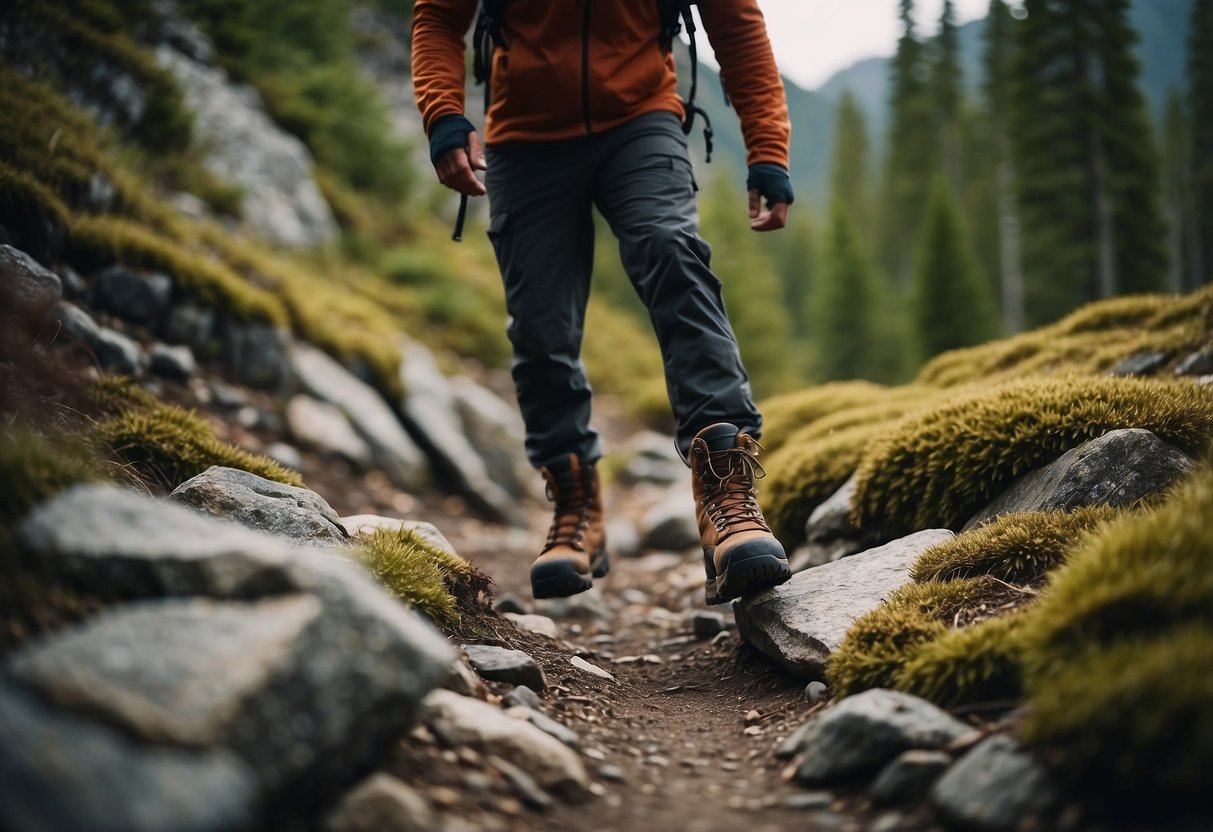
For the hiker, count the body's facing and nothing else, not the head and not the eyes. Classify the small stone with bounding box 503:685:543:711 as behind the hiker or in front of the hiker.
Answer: in front

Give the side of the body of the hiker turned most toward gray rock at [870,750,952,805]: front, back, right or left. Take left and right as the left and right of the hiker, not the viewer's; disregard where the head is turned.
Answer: front

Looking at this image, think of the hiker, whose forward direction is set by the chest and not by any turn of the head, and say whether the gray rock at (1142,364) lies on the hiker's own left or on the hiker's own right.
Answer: on the hiker's own left

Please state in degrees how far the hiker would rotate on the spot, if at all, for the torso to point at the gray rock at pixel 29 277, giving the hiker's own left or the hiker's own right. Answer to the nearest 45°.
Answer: approximately 90° to the hiker's own right

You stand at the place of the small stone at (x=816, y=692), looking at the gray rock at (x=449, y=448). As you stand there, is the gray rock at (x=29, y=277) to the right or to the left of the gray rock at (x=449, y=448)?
left

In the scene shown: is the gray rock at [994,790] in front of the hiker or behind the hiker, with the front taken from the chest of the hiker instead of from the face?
in front

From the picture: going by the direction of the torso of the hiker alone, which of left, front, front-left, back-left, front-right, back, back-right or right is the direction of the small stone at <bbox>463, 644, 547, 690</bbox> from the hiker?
front

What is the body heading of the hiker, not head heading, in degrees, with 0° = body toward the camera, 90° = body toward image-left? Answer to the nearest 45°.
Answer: approximately 0°
